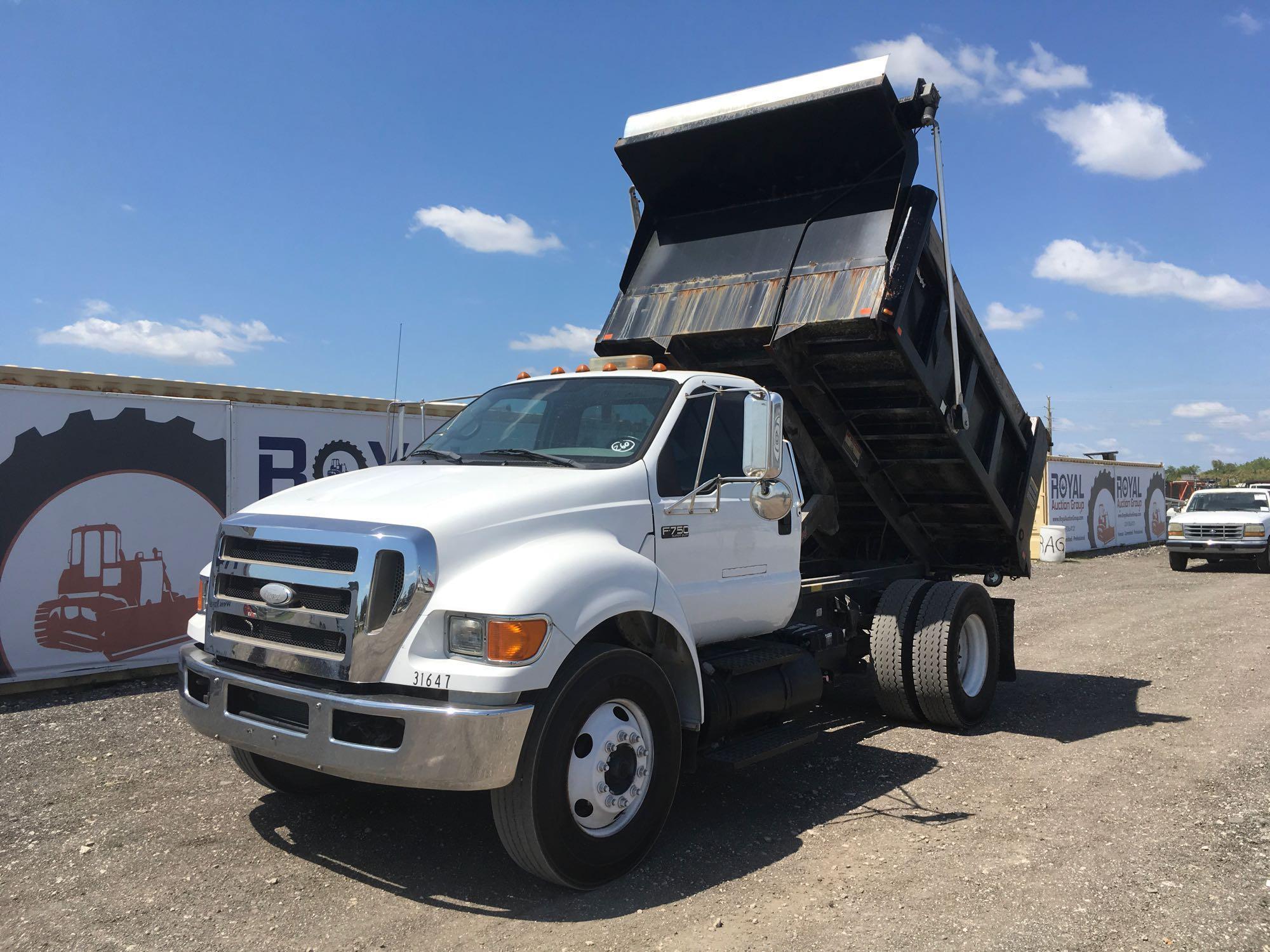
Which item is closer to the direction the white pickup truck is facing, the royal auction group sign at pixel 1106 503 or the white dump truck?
the white dump truck

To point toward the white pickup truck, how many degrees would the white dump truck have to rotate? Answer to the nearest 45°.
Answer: approximately 180°

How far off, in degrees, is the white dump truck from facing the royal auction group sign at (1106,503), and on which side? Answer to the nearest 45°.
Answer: approximately 180°

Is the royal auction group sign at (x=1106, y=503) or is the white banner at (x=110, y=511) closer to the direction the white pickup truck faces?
the white banner

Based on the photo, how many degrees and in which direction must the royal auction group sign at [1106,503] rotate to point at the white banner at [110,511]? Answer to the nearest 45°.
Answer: approximately 45° to its right

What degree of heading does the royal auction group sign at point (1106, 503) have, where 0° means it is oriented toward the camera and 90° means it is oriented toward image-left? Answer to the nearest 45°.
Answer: approximately 315°

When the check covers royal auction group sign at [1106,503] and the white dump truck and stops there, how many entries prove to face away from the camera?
0

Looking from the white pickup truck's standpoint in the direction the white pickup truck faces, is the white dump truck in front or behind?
in front

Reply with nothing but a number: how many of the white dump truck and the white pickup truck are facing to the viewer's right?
0

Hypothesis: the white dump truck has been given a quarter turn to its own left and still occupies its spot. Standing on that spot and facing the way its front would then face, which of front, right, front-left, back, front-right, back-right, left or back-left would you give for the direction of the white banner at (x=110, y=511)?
back

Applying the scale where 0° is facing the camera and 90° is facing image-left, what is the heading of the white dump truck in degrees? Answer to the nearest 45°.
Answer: approximately 45°
